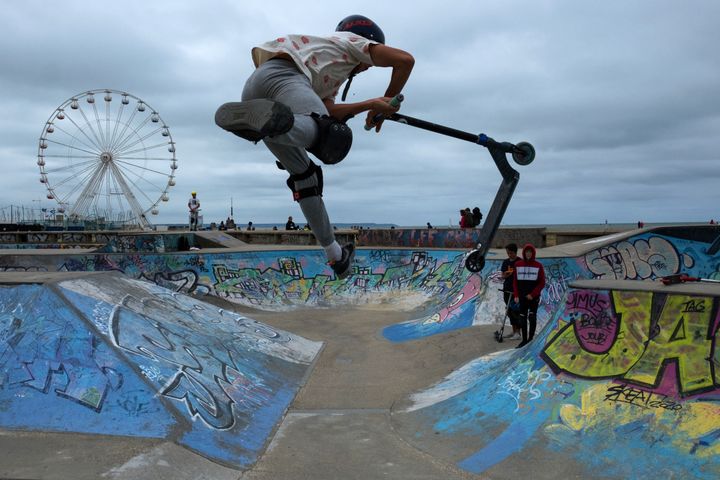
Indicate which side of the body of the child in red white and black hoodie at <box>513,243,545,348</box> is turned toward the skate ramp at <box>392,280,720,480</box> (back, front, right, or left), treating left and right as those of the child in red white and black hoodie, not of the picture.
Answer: front

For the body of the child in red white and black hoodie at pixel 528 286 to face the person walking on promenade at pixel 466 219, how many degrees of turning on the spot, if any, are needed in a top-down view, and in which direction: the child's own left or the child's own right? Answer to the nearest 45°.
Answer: approximately 180°

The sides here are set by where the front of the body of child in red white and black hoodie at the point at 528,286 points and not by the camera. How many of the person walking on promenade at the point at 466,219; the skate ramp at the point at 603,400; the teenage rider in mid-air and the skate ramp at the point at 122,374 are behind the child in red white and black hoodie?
1

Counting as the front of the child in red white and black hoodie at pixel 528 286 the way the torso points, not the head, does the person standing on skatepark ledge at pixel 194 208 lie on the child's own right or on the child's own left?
on the child's own right

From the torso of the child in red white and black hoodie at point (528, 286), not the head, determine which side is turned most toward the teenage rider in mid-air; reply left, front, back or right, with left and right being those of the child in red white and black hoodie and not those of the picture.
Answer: front

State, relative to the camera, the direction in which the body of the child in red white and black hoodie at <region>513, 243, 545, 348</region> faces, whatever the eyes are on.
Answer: toward the camera

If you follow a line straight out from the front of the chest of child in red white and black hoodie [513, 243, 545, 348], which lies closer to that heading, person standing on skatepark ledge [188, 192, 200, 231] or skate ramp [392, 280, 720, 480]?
the skate ramp

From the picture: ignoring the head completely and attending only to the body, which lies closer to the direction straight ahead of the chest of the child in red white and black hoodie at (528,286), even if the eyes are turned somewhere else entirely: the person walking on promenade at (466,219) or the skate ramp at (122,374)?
the skate ramp

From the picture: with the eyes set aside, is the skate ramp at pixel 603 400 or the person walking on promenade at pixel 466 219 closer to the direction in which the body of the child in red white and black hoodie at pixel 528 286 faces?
the skate ramp

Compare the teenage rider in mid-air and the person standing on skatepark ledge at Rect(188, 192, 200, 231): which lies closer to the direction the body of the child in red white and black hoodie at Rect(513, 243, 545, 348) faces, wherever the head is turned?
the teenage rider in mid-air

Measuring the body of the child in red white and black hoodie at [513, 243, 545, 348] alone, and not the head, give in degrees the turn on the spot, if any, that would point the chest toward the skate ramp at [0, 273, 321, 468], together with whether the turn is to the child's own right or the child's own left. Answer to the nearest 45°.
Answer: approximately 45° to the child's own right
